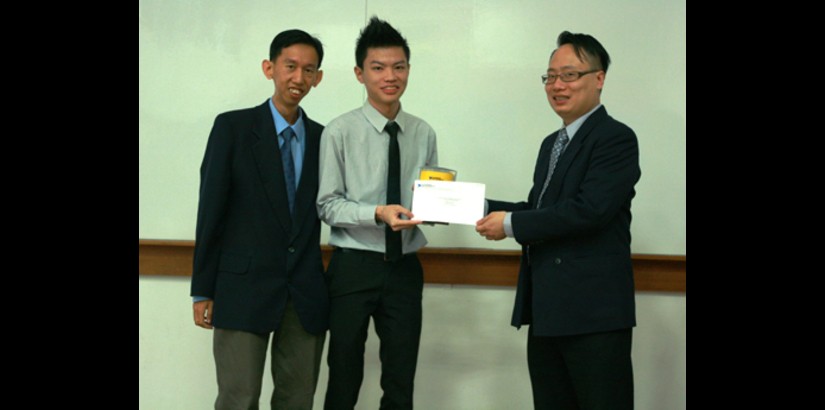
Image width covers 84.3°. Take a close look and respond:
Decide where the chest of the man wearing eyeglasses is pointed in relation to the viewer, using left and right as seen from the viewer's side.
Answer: facing the viewer and to the left of the viewer

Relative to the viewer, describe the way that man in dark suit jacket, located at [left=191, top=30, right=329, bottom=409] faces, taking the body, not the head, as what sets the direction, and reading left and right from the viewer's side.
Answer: facing the viewer and to the right of the viewer

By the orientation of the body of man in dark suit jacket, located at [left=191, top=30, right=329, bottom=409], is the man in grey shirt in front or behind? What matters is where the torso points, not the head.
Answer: in front

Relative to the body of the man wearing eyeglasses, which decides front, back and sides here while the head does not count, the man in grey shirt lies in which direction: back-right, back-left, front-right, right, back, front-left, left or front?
front-right

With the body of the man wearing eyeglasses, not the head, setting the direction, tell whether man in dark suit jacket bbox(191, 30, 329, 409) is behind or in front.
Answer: in front

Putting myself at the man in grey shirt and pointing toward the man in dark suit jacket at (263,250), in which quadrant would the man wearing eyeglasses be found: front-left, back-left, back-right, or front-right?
back-left

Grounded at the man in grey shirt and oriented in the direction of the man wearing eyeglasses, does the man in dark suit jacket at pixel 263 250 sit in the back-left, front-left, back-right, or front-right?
back-right

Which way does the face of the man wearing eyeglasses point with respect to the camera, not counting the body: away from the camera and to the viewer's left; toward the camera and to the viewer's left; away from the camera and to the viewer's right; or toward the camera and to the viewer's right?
toward the camera and to the viewer's left

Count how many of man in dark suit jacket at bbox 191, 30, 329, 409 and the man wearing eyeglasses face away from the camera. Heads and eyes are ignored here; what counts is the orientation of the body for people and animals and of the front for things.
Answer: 0
